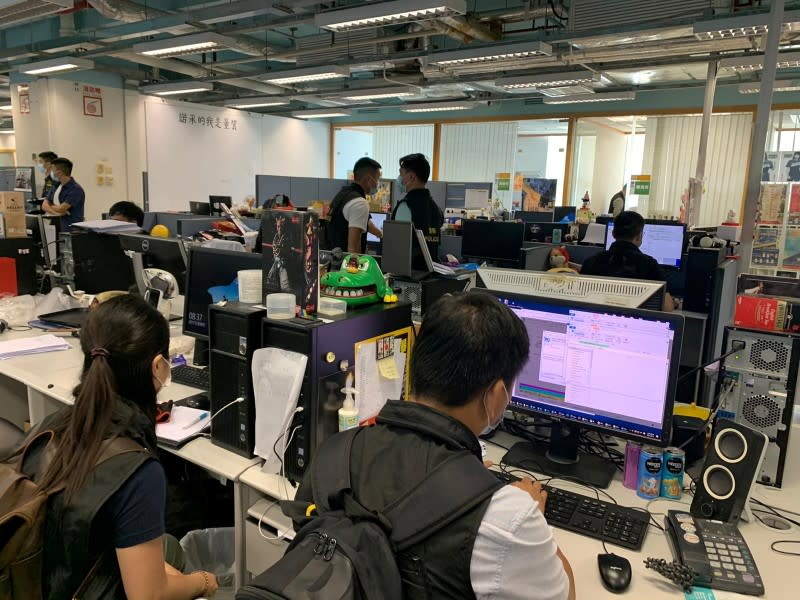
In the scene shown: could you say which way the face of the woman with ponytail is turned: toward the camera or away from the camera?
away from the camera

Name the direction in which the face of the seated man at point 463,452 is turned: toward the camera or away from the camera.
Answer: away from the camera

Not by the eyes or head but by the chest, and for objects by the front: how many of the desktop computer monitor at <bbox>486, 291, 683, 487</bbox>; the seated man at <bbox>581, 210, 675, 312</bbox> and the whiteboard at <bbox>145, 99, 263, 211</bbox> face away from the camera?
1

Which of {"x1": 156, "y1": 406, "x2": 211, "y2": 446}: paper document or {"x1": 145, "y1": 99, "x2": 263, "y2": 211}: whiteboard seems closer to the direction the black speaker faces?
the paper document

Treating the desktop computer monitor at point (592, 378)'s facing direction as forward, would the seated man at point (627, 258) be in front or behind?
behind

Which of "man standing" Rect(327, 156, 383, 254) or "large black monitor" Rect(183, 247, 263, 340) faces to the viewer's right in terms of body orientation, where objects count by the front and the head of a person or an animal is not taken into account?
the man standing

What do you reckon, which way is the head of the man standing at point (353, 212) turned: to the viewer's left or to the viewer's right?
to the viewer's right

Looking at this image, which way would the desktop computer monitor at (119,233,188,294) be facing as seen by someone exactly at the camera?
facing away from the viewer and to the right of the viewer

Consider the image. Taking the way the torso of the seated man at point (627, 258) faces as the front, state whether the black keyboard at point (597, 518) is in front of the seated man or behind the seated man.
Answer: behind

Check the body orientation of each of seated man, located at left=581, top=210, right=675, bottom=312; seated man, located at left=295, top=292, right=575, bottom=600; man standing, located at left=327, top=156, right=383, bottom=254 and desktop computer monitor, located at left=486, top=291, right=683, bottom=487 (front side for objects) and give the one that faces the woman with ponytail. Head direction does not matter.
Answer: the desktop computer monitor

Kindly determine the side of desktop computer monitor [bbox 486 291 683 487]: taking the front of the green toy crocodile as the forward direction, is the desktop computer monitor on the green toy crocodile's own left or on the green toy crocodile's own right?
on the green toy crocodile's own left

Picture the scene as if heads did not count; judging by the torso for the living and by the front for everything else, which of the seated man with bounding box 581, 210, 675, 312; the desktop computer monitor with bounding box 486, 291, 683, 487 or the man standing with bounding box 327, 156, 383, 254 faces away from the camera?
the seated man
